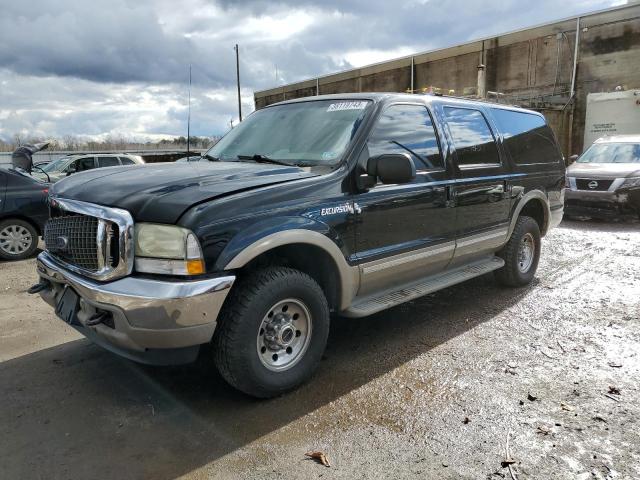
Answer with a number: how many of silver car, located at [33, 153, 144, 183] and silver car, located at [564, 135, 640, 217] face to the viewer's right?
0

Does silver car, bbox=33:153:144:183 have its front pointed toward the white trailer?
no

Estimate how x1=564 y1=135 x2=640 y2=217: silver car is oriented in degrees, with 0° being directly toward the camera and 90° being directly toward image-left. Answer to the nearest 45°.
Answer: approximately 45°

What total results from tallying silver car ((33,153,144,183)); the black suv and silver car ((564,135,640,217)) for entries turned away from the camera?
0

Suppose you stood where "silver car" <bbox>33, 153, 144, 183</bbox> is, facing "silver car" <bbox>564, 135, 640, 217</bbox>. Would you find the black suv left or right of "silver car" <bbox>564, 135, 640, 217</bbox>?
right

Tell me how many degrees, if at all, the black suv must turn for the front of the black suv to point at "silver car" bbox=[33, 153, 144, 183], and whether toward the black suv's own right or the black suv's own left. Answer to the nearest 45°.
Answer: approximately 90° to the black suv's own right

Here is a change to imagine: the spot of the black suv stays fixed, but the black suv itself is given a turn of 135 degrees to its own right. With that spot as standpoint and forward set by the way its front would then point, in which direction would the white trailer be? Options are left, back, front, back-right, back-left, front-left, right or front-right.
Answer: front-right

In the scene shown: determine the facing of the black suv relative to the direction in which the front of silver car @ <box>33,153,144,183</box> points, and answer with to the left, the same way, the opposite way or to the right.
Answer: the same way

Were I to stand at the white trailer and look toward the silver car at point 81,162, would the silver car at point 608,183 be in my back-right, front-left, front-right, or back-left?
front-left

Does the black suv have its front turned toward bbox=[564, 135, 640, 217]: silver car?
no

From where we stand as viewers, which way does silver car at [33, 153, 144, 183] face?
facing the viewer and to the left of the viewer

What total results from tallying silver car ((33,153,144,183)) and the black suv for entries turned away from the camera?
0

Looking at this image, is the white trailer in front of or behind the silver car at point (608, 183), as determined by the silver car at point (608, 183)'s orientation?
behind
